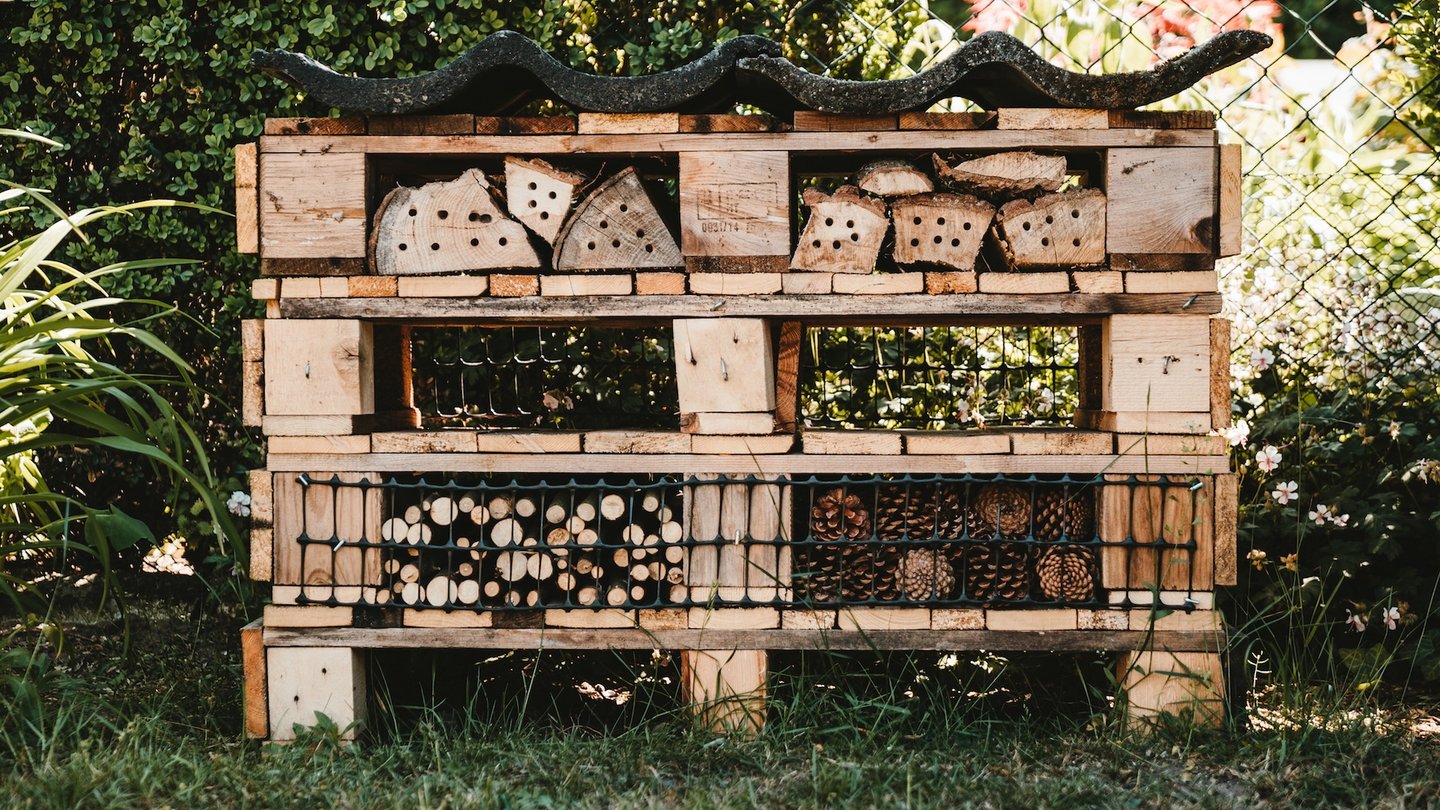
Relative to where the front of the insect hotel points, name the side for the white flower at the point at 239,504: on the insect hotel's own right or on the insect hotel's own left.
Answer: on the insect hotel's own right

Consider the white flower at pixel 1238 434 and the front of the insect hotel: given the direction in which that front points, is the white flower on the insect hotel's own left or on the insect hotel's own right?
on the insect hotel's own left

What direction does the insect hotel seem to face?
toward the camera

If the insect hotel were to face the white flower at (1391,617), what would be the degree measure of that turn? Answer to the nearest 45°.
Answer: approximately 90° to its left

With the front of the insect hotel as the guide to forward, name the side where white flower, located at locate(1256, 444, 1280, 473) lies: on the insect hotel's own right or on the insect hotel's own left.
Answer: on the insect hotel's own left

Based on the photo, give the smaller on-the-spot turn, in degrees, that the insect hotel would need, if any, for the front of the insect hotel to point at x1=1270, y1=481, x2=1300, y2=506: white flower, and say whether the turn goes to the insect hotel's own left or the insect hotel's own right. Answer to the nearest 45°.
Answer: approximately 90° to the insect hotel's own left
